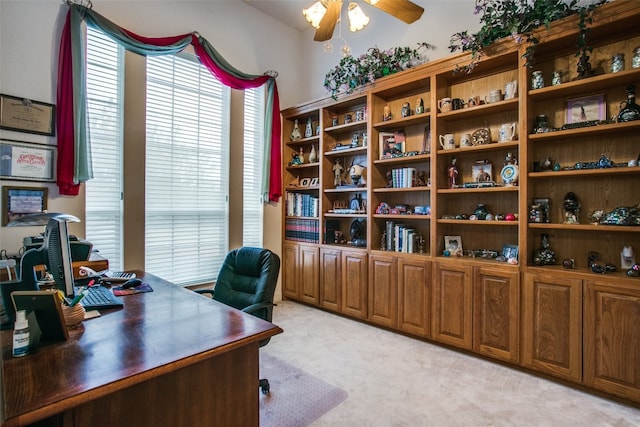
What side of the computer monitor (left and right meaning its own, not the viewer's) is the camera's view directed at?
right

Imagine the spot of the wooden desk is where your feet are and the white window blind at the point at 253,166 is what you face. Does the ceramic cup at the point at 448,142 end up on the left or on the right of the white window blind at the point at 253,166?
right

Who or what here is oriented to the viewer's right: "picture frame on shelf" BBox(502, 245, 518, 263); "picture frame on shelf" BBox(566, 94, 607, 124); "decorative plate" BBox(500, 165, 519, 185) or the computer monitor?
the computer monitor

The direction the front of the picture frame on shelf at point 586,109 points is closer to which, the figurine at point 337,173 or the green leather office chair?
the green leather office chair

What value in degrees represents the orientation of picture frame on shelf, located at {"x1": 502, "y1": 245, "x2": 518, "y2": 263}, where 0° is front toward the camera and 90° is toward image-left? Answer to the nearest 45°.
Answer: approximately 45°

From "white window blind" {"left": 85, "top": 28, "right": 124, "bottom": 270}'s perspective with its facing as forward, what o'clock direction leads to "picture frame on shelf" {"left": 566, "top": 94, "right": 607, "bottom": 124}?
The picture frame on shelf is roughly at 12 o'clock from the white window blind.

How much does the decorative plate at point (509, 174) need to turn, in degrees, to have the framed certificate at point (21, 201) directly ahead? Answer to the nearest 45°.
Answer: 0° — it already faces it

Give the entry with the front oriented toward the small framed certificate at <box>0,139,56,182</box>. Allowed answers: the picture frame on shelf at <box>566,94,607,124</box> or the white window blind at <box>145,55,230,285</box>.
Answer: the picture frame on shelf

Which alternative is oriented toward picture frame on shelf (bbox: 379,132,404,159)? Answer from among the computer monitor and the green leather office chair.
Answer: the computer monitor

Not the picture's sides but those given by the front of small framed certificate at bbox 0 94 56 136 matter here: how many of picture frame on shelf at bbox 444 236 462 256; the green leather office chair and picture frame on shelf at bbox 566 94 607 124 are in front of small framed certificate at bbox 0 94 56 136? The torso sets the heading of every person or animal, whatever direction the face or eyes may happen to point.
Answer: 3
